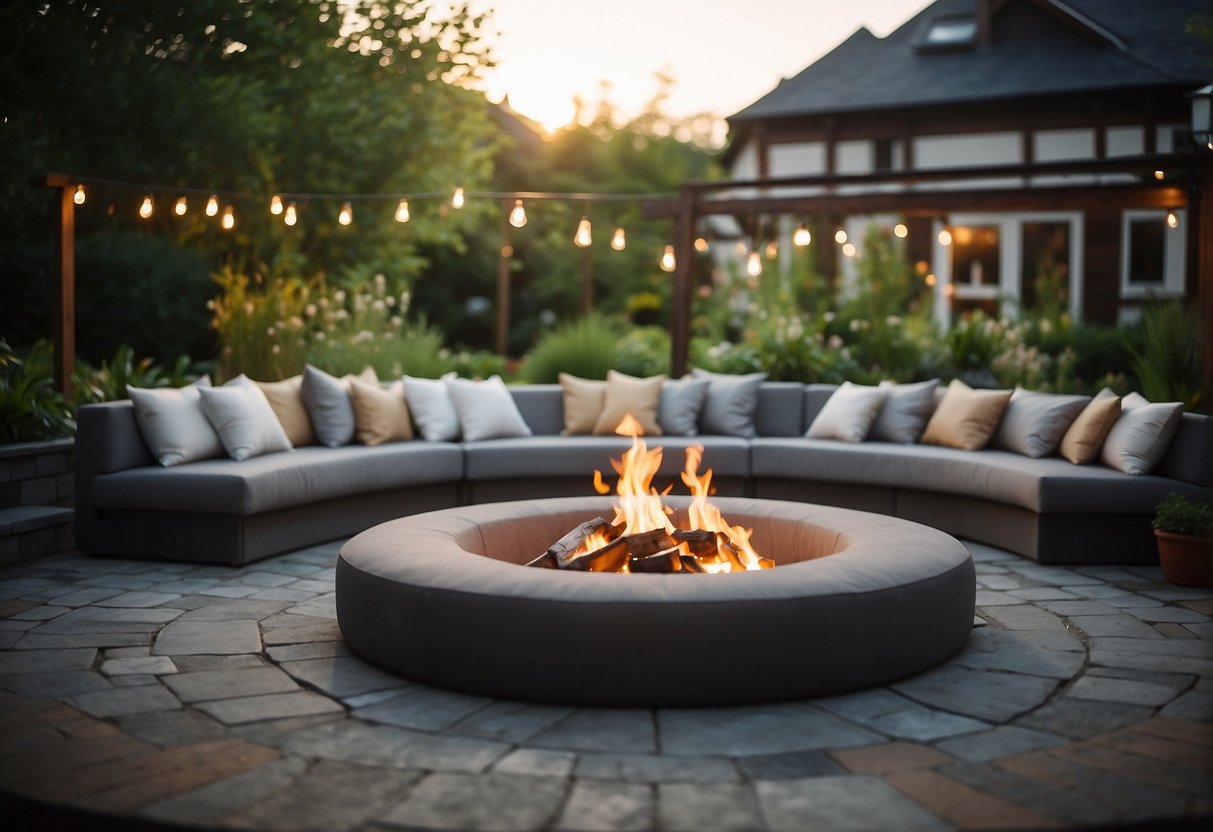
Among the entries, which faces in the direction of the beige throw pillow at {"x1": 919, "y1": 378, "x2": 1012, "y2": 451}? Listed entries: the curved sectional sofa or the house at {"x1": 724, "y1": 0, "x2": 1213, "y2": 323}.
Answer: the house

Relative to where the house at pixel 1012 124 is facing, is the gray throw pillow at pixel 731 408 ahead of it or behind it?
ahead

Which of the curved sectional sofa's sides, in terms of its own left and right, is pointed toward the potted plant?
left

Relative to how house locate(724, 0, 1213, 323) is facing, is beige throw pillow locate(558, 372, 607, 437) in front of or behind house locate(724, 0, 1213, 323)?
in front

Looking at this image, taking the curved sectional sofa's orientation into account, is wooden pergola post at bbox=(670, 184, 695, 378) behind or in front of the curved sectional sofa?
behind

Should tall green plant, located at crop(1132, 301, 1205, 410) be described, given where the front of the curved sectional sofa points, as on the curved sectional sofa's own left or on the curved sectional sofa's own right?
on the curved sectional sofa's own left

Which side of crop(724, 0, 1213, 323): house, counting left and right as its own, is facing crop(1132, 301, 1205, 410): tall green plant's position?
front

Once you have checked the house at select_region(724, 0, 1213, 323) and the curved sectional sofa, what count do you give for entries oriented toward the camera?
2

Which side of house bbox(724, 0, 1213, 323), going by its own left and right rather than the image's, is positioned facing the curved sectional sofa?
front

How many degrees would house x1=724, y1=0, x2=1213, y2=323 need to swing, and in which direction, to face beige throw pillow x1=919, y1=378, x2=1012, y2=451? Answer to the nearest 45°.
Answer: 0° — it already faces it
